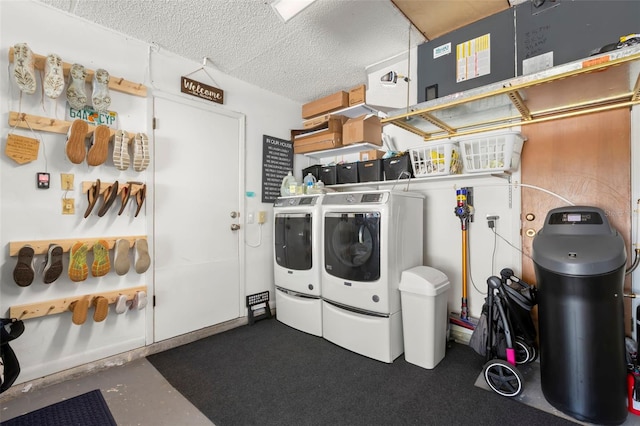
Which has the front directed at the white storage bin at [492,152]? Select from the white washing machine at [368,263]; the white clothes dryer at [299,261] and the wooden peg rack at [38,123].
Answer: the wooden peg rack

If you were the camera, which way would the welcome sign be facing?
facing the viewer and to the right of the viewer

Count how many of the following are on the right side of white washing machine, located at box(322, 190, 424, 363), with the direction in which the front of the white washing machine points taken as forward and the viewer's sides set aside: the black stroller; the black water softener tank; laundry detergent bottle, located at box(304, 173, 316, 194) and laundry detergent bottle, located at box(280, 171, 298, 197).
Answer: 2

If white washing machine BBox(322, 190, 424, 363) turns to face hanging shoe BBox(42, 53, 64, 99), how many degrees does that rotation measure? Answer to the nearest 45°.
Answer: approximately 45° to its right

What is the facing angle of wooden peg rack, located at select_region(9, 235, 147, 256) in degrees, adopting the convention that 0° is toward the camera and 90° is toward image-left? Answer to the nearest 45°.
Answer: approximately 315°

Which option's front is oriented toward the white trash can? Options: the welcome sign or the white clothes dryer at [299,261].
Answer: the welcome sign

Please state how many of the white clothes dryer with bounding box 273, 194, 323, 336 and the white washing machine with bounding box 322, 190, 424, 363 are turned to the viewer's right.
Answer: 0

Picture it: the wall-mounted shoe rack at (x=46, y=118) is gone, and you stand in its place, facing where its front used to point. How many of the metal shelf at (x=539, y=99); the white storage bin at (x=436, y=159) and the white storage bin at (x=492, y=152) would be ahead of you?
3

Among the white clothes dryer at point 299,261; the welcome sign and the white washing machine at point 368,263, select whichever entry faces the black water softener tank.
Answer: the welcome sign

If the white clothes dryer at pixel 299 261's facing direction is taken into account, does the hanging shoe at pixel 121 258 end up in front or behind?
in front

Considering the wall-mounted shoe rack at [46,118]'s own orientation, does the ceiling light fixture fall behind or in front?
in front

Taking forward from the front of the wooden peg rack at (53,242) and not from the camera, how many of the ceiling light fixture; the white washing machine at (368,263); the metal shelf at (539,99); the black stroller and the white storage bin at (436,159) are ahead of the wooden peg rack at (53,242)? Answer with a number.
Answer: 5
